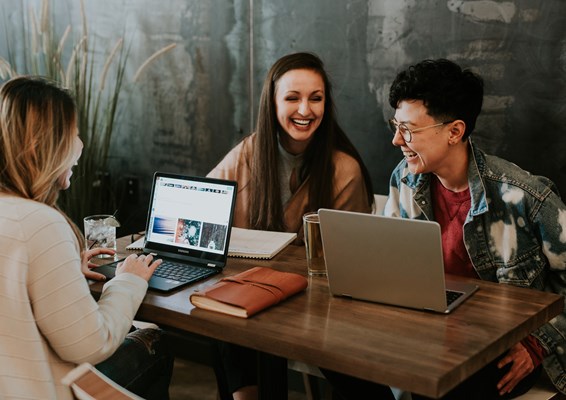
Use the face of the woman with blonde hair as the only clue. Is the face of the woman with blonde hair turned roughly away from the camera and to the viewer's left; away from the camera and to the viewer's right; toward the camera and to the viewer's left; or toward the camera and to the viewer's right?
away from the camera and to the viewer's right

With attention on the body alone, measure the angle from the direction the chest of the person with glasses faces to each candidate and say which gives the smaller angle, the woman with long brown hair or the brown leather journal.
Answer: the brown leather journal

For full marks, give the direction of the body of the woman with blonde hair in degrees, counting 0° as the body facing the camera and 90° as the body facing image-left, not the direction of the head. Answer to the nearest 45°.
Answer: approximately 225°

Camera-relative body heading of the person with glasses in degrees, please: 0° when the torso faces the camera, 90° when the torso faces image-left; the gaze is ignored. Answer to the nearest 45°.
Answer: approximately 45°

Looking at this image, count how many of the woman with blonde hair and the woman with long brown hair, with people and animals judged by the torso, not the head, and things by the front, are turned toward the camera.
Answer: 1

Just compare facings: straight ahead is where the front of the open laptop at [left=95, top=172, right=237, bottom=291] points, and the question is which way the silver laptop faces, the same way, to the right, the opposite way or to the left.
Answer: the opposite way

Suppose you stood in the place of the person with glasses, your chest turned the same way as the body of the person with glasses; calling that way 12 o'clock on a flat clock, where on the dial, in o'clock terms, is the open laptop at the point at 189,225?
The open laptop is roughly at 1 o'clock from the person with glasses.

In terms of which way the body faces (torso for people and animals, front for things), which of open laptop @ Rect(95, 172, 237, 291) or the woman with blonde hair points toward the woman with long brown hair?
the woman with blonde hair

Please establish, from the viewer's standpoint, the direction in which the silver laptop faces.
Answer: facing away from the viewer and to the right of the viewer

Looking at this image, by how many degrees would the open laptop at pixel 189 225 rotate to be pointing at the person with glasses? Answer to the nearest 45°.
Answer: approximately 135° to its left
